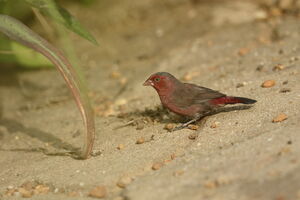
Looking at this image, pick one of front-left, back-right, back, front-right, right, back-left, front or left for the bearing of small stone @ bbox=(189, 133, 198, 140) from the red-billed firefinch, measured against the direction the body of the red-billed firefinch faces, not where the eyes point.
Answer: left

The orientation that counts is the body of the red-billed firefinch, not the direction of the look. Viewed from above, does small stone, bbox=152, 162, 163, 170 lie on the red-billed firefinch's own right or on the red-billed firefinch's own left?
on the red-billed firefinch's own left

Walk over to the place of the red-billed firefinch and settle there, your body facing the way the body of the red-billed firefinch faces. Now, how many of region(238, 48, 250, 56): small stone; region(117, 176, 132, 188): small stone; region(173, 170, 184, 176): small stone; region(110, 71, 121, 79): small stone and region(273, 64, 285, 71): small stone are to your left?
2

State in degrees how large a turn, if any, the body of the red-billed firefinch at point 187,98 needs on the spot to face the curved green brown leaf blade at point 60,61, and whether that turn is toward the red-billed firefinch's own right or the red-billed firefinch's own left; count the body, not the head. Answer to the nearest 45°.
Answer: approximately 45° to the red-billed firefinch's own left

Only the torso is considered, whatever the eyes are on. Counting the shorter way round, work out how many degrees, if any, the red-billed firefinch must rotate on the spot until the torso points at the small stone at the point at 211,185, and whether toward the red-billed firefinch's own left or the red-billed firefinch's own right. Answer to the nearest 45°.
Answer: approximately 90° to the red-billed firefinch's own left

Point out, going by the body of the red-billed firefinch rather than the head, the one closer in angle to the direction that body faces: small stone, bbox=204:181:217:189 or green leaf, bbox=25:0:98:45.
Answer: the green leaf

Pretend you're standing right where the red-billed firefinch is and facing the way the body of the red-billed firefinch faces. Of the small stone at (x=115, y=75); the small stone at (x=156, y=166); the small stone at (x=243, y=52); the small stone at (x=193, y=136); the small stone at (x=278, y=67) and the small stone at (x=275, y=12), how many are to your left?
2

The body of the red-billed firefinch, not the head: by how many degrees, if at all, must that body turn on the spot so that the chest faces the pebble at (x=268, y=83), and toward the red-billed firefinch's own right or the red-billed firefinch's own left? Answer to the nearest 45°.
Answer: approximately 135° to the red-billed firefinch's own right

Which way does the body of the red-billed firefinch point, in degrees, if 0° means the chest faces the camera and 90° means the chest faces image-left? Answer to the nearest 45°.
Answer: approximately 90°

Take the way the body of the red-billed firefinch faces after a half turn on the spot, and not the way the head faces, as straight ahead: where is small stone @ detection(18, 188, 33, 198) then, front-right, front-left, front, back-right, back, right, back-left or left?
back-right

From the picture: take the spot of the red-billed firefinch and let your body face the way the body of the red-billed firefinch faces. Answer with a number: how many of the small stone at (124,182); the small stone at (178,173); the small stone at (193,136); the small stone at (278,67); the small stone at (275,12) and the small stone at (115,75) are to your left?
3

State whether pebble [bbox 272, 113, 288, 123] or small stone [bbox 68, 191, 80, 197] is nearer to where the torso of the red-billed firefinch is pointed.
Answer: the small stone

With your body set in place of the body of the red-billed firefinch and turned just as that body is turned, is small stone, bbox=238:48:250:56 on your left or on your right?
on your right

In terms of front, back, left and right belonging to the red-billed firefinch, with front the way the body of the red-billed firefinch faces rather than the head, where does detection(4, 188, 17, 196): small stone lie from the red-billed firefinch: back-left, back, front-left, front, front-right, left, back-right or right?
front-left

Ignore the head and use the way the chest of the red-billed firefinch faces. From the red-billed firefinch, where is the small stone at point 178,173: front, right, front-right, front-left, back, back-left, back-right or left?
left
